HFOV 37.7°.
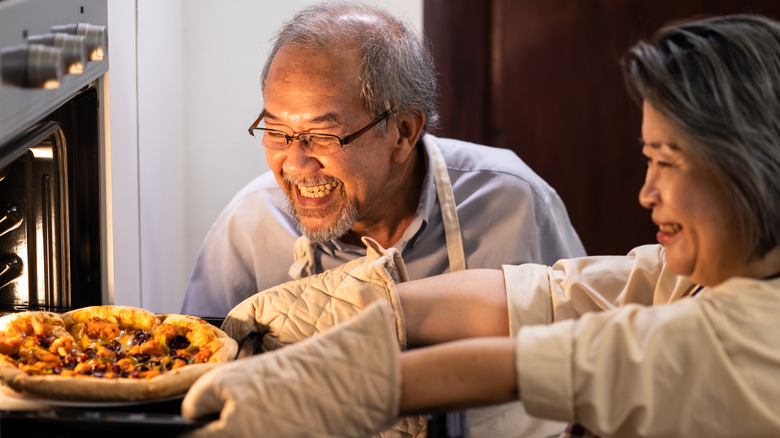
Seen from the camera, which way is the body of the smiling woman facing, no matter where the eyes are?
to the viewer's left

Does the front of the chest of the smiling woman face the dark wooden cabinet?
no

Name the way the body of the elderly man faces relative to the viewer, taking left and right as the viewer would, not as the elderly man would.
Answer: facing the viewer and to the left of the viewer

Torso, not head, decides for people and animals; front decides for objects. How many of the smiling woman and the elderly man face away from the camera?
0

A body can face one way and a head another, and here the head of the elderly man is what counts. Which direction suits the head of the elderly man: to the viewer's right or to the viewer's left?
to the viewer's left

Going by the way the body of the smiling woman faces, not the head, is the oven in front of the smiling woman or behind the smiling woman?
in front

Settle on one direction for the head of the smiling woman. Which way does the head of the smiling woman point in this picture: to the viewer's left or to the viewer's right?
to the viewer's left

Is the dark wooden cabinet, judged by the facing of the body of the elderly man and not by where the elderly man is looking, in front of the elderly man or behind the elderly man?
behind
